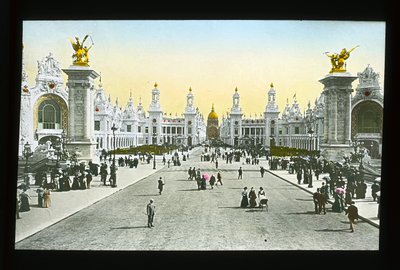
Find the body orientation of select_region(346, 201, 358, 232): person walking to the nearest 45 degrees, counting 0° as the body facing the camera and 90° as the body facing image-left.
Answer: approximately 180°

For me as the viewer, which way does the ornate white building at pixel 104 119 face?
facing the viewer and to the right of the viewer
